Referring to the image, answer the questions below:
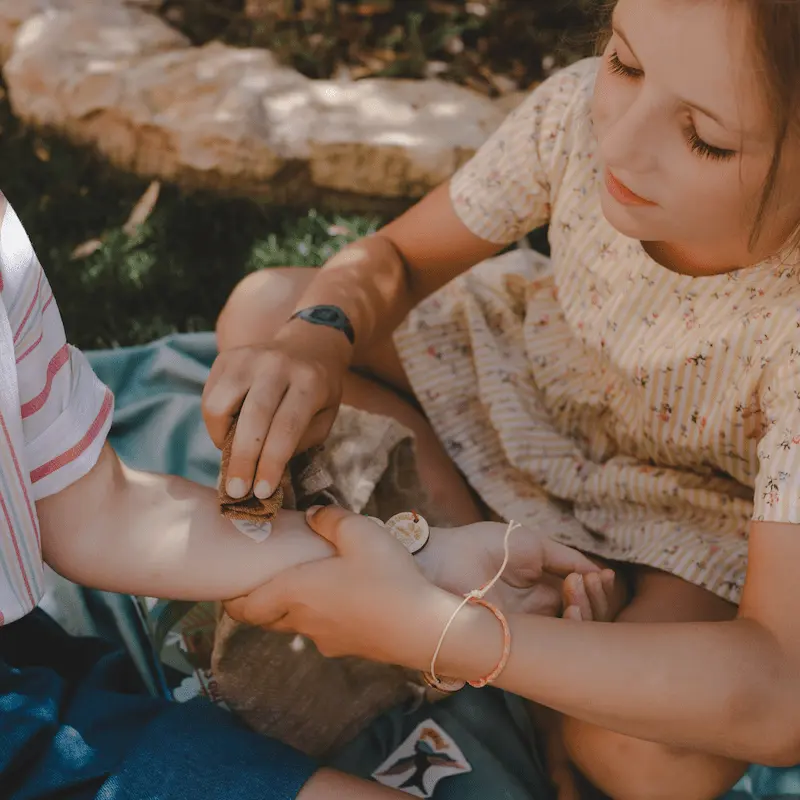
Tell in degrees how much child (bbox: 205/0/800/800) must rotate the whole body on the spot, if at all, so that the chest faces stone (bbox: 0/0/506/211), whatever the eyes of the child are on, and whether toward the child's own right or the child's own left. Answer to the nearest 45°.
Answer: approximately 90° to the child's own right

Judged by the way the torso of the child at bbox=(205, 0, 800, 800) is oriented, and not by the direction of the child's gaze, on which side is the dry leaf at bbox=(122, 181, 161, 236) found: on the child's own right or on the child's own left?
on the child's own right

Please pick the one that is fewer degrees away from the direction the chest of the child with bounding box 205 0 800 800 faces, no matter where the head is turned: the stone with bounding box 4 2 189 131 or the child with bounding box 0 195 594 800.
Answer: the child

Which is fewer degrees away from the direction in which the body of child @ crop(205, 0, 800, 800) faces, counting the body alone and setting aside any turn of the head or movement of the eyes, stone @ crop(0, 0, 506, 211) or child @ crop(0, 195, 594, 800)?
the child

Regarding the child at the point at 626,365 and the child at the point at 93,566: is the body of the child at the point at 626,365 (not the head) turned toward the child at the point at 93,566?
yes

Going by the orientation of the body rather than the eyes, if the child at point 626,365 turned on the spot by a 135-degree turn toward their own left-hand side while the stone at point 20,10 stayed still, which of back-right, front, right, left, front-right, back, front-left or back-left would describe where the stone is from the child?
back-left

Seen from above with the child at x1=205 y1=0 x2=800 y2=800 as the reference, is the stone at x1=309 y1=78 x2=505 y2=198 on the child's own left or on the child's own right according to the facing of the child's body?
on the child's own right

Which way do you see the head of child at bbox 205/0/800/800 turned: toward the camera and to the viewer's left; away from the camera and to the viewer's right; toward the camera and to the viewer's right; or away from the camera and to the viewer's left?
toward the camera and to the viewer's left

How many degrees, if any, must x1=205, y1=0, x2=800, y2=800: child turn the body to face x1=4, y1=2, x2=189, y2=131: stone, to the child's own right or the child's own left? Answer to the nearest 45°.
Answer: approximately 90° to the child's own right
